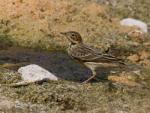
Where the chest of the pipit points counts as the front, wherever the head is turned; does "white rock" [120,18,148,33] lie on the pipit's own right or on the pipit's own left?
on the pipit's own right

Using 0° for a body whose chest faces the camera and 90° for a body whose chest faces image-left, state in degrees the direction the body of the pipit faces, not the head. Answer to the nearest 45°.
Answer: approximately 90°

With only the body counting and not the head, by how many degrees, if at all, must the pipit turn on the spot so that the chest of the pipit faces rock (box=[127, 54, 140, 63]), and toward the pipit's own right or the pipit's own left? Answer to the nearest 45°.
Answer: approximately 135° to the pipit's own right

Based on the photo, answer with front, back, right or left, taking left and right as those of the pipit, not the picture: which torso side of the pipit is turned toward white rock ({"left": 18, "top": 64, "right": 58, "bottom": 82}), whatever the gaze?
front

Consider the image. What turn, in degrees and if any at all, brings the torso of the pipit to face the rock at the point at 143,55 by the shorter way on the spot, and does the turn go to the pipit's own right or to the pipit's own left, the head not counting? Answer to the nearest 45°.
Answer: approximately 135° to the pipit's own right

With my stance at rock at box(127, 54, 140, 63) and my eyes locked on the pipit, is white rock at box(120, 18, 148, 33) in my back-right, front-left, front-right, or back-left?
back-right
